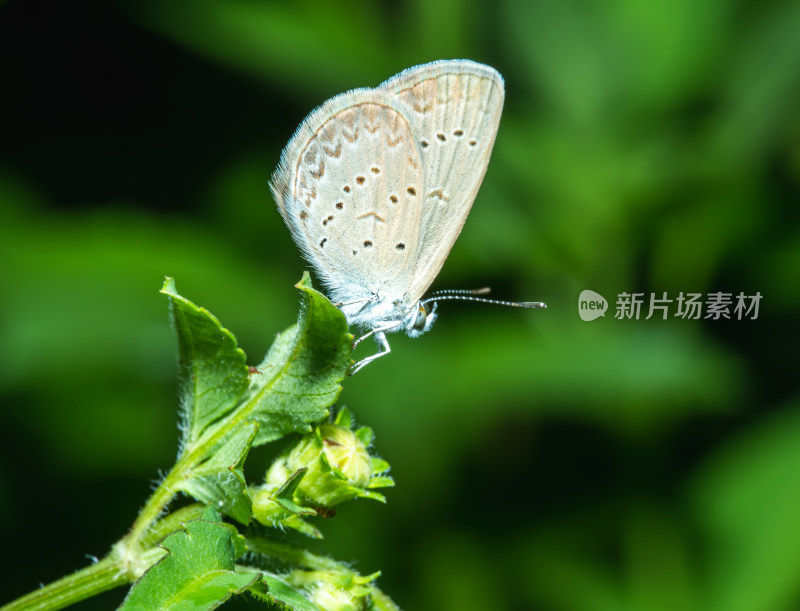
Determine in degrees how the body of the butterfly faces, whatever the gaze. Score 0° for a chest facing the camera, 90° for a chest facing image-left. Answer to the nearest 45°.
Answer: approximately 270°
